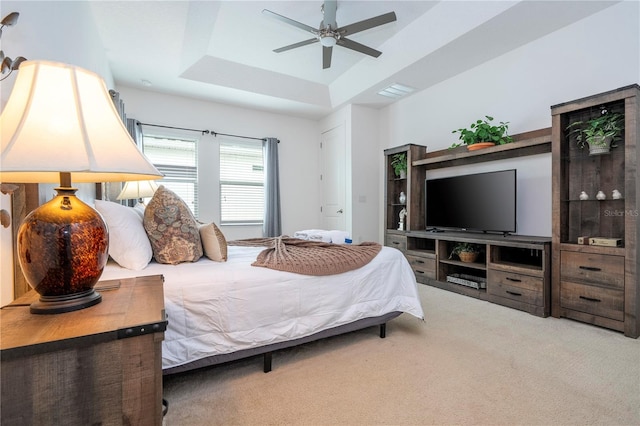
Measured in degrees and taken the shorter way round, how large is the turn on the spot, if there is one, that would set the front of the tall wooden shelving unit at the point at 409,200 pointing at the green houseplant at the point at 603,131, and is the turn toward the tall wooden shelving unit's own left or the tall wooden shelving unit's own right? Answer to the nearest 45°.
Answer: approximately 90° to the tall wooden shelving unit's own left

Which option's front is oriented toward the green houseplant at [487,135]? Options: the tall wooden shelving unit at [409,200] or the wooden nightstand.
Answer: the wooden nightstand

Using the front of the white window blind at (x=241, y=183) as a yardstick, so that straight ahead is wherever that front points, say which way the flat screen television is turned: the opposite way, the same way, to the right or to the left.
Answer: to the right

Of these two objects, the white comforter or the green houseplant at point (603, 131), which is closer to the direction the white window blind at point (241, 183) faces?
the white comforter

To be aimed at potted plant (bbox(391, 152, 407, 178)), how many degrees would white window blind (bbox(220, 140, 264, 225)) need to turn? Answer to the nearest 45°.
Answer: approximately 45° to its left

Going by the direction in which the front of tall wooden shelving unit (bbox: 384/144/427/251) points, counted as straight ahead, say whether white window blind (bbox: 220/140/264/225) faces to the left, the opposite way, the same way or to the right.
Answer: to the left

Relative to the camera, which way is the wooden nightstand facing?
to the viewer's right

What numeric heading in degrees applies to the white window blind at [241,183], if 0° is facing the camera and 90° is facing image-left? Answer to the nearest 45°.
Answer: approximately 0°

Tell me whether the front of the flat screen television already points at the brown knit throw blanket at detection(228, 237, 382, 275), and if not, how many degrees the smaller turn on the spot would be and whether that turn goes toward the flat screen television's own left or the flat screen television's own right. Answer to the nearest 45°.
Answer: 0° — it already faces it

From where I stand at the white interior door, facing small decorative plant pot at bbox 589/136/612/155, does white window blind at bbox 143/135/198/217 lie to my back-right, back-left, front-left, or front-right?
back-right

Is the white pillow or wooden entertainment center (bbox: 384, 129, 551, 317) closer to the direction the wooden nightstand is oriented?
the wooden entertainment center

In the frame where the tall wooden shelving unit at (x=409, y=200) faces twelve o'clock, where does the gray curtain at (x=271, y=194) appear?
The gray curtain is roughly at 2 o'clock from the tall wooden shelving unit.
